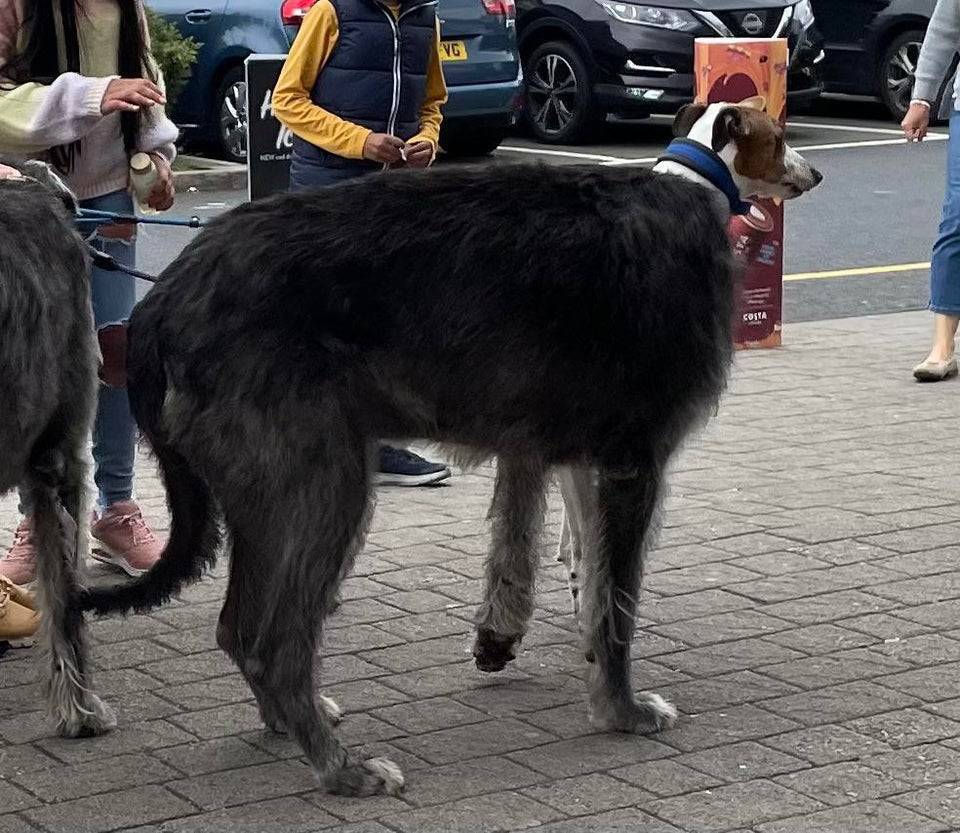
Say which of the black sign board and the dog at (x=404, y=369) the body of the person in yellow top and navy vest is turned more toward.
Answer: the dog

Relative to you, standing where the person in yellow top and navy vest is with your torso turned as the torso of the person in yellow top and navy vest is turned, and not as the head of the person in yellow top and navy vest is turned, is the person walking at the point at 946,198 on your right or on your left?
on your left

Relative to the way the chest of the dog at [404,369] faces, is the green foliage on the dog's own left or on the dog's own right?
on the dog's own left

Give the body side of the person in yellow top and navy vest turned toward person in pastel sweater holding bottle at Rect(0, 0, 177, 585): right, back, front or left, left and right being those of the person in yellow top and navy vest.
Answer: right

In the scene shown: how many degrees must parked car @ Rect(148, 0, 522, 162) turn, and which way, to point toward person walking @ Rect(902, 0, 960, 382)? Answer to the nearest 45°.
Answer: approximately 180°

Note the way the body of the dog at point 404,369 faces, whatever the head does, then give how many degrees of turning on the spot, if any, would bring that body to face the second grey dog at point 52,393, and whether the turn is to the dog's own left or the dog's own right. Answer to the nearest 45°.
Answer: approximately 180°

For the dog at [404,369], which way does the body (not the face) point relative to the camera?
to the viewer's right

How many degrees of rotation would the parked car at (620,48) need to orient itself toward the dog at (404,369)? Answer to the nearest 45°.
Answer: approximately 45° to its right

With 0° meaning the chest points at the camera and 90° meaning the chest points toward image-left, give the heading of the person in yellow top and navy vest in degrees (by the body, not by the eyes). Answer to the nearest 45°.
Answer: approximately 315°

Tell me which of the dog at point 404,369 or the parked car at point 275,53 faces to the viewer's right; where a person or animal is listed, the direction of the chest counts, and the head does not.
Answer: the dog
